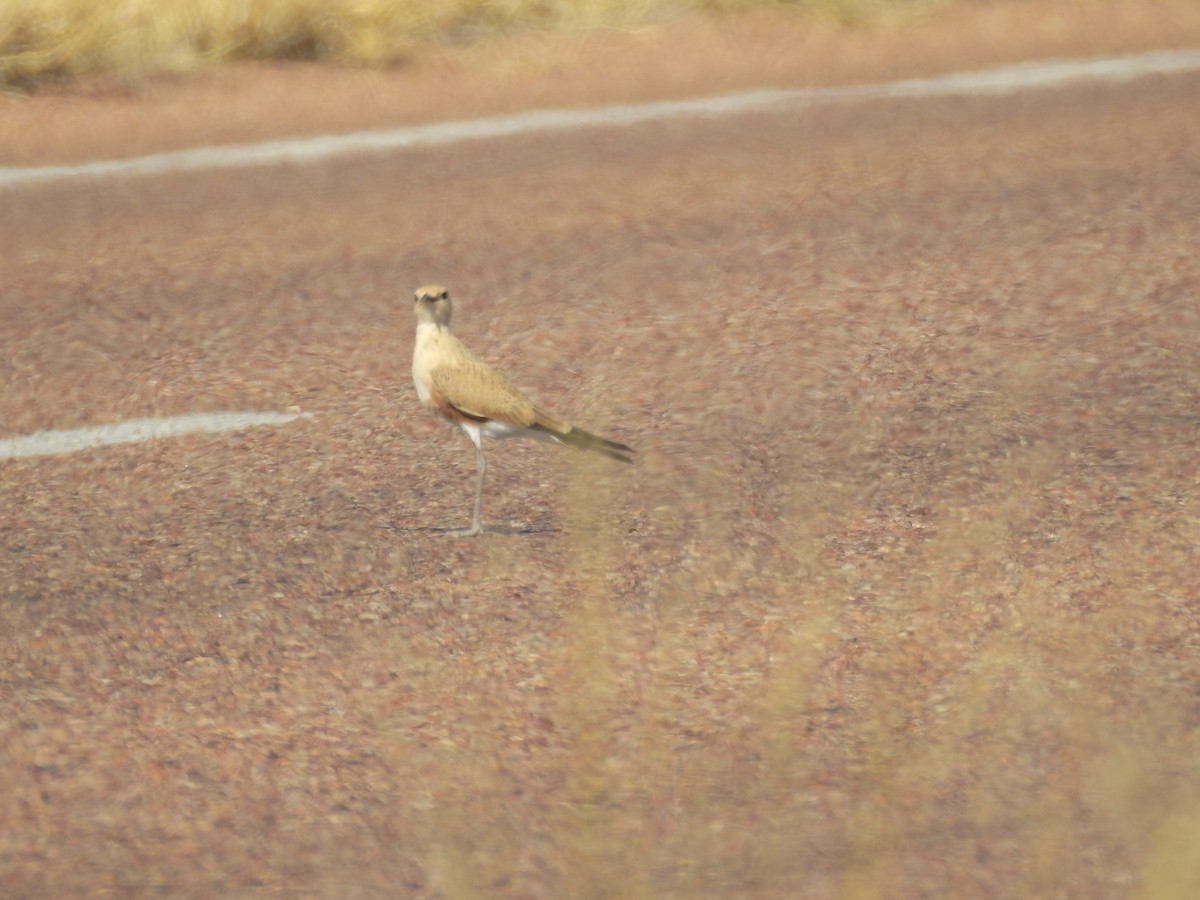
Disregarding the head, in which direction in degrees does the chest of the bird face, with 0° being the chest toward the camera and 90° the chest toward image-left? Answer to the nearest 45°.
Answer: approximately 90°
